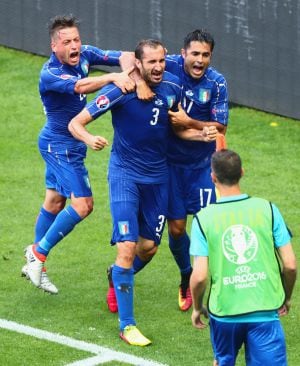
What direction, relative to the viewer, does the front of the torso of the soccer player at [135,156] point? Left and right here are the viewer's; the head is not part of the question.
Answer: facing the viewer and to the right of the viewer

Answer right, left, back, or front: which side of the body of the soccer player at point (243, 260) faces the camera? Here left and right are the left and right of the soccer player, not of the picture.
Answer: back

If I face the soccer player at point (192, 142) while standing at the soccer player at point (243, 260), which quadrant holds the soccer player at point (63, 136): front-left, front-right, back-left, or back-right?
front-left

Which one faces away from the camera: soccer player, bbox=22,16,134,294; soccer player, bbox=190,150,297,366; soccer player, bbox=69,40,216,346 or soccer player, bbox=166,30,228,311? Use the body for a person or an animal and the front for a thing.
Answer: soccer player, bbox=190,150,297,366

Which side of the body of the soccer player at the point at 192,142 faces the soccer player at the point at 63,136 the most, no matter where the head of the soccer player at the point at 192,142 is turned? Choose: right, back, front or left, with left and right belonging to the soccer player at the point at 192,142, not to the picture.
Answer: right

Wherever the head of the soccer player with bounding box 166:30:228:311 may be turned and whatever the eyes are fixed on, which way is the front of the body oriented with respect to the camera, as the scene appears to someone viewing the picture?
toward the camera

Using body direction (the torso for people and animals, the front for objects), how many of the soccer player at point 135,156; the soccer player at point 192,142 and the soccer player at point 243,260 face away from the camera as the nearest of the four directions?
1

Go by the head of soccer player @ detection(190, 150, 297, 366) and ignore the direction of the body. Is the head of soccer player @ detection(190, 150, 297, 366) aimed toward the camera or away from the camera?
away from the camera

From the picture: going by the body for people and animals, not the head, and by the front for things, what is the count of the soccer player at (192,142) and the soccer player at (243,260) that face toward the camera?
1

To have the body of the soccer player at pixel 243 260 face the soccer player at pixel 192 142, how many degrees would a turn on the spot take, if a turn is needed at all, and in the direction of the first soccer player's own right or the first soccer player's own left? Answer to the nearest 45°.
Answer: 0° — they already face them

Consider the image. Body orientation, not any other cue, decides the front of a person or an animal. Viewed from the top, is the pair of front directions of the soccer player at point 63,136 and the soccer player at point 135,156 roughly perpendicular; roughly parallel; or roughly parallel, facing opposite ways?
roughly parallel

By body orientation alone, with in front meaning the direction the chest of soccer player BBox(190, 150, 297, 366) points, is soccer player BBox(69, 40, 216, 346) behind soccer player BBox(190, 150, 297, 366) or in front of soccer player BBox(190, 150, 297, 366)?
in front

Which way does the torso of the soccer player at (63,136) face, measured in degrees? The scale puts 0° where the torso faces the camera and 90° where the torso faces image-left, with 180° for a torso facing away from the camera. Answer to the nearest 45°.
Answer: approximately 315°

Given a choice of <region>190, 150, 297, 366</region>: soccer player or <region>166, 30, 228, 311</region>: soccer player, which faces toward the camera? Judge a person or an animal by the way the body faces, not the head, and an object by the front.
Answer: <region>166, 30, 228, 311</region>: soccer player

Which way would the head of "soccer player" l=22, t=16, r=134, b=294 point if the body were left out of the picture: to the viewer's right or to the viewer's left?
to the viewer's right

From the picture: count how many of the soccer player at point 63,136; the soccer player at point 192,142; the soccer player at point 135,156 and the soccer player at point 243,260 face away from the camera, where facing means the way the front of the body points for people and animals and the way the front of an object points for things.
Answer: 1

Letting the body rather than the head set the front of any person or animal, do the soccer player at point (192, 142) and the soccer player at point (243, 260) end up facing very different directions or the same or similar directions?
very different directions
